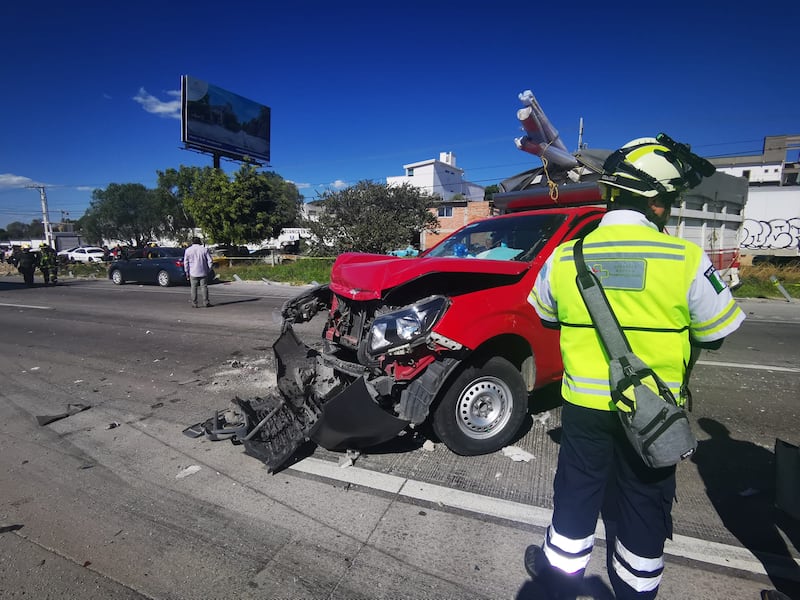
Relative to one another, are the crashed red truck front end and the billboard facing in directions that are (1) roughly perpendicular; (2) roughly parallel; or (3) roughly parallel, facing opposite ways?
roughly perpendicular

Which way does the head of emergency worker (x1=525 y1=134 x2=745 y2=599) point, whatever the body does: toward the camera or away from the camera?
away from the camera

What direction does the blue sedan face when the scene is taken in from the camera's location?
facing away from the viewer and to the left of the viewer

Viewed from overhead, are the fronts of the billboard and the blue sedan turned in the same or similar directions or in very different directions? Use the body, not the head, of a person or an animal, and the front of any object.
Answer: very different directions

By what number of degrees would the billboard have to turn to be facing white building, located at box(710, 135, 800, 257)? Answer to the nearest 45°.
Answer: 0° — it already faces it

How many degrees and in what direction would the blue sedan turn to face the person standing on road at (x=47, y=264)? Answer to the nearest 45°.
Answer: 0° — it already faces them

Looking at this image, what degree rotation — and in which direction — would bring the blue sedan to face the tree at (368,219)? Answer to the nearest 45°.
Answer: approximately 135° to its right

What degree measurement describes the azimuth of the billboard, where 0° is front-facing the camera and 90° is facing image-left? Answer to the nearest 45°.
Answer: approximately 315°

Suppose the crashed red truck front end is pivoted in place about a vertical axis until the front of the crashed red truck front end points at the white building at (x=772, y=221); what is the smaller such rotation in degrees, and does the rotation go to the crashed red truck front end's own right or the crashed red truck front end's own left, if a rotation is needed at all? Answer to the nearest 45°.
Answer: approximately 180°

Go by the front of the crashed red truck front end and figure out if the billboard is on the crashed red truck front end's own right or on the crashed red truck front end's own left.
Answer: on the crashed red truck front end's own right

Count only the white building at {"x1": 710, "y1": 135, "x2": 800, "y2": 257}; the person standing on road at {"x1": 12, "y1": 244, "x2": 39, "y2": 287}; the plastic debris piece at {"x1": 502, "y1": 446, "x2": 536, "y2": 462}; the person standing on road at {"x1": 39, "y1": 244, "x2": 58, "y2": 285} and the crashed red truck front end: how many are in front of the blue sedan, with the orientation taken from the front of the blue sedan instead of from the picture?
2

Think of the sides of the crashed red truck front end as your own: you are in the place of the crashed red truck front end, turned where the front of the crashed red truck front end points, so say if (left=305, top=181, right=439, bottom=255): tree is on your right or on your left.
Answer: on your right
